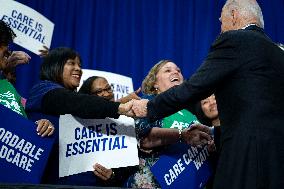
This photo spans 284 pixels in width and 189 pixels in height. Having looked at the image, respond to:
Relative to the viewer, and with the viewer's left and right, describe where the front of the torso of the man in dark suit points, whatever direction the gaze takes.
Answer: facing away from the viewer and to the left of the viewer
